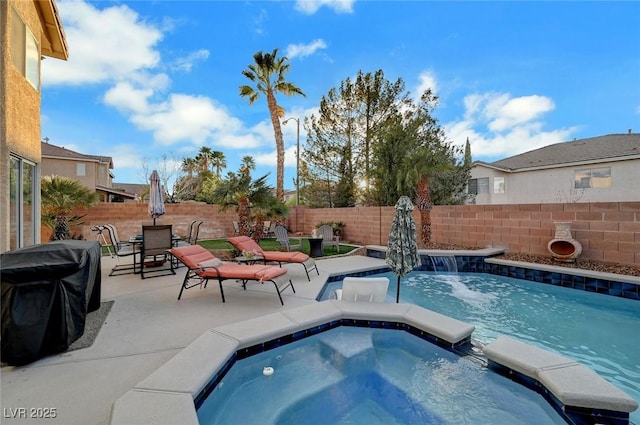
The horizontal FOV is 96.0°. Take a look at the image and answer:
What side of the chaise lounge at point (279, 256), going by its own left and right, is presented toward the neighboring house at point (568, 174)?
left

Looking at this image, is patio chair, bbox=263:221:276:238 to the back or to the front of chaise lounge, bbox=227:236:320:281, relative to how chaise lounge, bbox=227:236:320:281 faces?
to the back

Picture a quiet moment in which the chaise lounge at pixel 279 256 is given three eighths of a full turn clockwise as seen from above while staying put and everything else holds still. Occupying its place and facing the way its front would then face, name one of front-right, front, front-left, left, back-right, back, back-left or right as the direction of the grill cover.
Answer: front-left

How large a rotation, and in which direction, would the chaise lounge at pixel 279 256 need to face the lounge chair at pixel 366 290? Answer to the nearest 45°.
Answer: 0° — it already faces it

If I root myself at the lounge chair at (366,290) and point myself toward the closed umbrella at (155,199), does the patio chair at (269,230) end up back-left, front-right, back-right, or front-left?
front-right

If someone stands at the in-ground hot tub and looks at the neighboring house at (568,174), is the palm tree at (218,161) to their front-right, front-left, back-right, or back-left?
front-left

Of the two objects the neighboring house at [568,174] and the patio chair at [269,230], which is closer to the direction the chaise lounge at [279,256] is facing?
the neighboring house

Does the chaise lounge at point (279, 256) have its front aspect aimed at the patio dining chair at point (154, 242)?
no

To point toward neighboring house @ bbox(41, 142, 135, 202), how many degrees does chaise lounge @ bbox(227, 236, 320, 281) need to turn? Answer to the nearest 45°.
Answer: approximately 180°

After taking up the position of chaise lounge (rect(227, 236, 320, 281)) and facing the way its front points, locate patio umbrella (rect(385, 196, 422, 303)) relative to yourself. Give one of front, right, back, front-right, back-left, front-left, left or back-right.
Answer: front

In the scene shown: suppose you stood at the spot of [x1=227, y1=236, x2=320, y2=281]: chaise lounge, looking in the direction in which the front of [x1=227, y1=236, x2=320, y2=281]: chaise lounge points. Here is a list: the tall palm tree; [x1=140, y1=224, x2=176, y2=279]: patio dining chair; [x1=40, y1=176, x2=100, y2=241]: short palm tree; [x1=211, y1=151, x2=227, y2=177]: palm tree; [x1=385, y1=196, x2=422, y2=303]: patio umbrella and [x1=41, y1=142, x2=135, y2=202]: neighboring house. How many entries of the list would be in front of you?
1

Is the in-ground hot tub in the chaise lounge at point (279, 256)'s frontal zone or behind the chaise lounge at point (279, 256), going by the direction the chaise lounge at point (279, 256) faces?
frontal zone

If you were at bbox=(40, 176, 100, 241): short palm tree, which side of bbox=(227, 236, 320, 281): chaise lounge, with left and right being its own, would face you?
back

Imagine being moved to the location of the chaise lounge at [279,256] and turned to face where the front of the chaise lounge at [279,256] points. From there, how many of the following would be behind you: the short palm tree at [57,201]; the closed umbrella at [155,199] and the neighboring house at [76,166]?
3

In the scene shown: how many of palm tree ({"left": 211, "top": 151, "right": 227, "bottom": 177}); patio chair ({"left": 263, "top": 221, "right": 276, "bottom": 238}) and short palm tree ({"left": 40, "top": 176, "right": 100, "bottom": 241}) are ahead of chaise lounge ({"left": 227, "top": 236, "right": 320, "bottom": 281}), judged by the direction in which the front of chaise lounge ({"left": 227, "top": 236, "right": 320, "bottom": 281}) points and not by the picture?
0

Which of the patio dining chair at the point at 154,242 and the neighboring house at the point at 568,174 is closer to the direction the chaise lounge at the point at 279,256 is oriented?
the neighboring house
